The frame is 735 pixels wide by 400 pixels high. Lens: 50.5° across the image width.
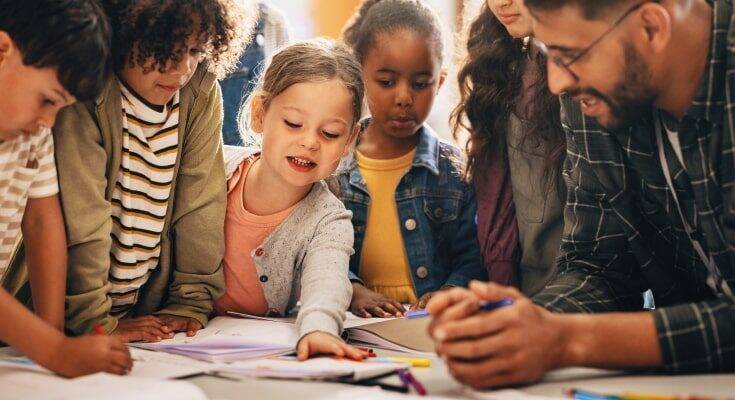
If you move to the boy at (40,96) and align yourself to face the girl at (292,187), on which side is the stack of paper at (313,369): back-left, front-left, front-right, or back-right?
front-right

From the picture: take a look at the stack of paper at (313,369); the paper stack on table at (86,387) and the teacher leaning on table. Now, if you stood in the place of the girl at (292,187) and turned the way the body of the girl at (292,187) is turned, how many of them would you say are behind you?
0

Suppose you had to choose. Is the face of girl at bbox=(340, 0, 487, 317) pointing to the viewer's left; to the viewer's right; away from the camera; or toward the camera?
toward the camera

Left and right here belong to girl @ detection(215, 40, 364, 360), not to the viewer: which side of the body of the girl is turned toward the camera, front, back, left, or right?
front

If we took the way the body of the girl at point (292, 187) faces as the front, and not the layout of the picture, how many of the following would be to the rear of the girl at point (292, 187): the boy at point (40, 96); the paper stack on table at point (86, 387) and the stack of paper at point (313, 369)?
0

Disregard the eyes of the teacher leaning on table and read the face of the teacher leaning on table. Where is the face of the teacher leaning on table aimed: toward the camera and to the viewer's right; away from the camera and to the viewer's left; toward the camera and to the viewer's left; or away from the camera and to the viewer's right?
toward the camera and to the viewer's left

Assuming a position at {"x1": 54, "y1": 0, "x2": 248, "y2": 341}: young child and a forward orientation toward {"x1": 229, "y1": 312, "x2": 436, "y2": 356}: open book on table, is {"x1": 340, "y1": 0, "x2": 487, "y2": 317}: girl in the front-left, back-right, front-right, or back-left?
front-left

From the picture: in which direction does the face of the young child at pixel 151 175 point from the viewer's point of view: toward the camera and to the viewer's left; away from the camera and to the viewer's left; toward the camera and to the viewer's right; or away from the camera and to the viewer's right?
toward the camera and to the viewer's right

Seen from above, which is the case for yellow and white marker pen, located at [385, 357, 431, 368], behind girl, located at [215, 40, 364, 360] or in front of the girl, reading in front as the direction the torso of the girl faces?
in front

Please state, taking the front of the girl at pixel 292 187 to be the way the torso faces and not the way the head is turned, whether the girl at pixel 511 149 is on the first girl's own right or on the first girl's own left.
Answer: on the first girl's own left

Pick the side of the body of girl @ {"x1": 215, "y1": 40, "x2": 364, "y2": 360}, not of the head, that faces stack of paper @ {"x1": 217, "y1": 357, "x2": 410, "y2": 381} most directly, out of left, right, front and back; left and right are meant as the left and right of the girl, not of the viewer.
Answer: front

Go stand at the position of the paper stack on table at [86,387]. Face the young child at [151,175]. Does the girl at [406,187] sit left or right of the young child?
right

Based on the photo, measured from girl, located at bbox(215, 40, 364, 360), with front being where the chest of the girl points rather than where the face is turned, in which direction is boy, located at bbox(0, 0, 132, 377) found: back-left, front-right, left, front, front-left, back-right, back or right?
front-right
